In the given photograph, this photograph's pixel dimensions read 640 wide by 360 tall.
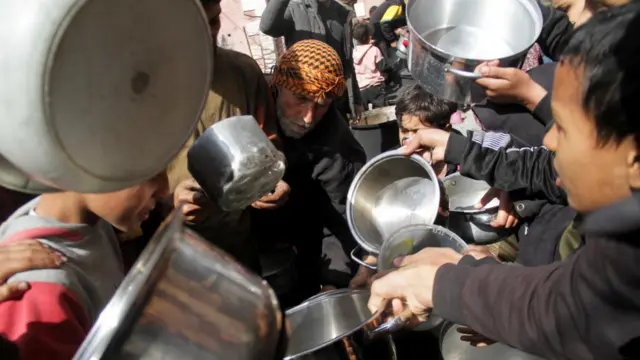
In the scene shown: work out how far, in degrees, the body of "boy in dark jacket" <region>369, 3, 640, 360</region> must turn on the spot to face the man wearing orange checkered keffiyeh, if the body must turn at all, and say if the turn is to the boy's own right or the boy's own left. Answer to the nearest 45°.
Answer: approximately 45° to the boy's own right

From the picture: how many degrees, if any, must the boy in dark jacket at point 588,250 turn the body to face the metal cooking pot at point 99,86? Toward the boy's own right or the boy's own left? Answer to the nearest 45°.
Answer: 0° — they already face it

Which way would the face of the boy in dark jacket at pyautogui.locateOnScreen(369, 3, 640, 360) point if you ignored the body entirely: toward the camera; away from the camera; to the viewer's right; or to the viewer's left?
to the viewer's left

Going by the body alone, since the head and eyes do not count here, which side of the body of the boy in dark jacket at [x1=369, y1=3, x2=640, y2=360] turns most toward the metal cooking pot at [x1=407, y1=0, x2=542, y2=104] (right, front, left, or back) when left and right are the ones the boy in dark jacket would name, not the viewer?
right

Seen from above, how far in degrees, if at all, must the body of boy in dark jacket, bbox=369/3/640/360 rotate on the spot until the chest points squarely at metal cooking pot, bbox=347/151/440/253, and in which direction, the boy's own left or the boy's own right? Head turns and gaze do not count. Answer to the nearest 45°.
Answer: approximately 45° to the boy's own right

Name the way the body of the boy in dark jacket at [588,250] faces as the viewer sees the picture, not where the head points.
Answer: to the viewer's left
